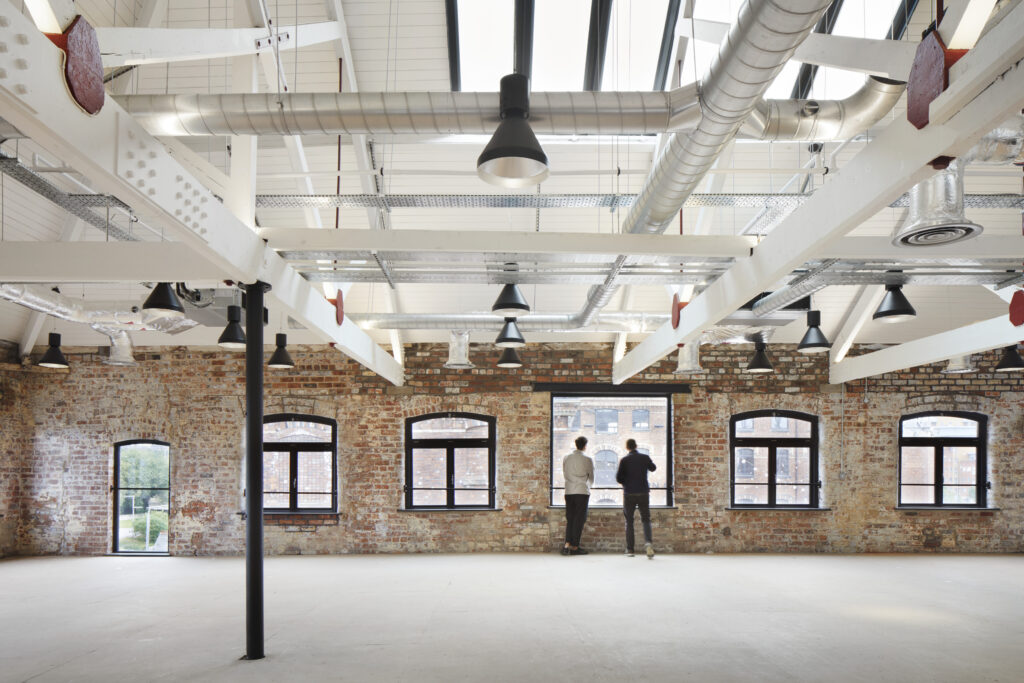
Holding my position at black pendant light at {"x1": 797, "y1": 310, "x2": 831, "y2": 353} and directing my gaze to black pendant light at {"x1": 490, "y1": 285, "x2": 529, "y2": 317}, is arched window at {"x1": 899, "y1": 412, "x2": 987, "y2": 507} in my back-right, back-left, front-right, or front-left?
back-right

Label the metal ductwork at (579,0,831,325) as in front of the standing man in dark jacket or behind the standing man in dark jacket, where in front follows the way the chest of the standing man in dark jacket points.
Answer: behind

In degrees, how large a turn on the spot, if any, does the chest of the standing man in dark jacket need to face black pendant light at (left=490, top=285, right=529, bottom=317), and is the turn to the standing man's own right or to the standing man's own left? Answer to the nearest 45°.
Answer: approximately 180°

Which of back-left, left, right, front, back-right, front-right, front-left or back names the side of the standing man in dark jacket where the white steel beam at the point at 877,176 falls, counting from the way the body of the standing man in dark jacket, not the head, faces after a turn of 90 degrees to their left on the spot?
left

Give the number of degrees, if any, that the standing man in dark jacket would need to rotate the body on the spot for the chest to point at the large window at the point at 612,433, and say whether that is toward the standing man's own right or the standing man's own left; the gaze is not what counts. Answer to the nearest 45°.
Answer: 0° — they already face it

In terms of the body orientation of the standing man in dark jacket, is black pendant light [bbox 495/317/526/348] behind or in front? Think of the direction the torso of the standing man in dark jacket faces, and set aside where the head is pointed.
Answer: behind

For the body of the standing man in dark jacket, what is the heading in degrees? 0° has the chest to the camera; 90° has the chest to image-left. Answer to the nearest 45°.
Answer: approximately 180°

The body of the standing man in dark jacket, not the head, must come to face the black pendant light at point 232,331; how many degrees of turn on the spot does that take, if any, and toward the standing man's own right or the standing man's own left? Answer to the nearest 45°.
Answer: approximately 135° to the standing man's own left

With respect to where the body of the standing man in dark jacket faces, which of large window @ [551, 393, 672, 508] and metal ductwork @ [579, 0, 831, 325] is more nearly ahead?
the large window
